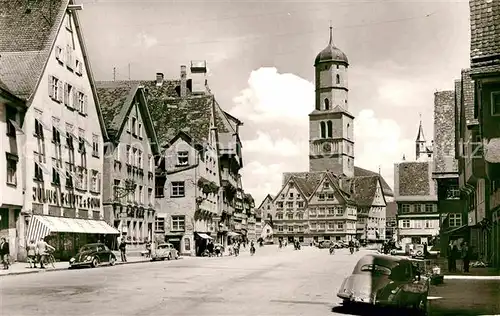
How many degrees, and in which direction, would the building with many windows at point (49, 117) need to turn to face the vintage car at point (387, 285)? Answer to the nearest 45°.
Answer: approximately 45° to its right

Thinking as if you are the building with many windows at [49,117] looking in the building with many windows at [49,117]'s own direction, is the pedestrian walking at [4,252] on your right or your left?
on your right

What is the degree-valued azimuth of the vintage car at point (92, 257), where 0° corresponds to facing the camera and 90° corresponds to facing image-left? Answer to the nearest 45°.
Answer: approximately 45°

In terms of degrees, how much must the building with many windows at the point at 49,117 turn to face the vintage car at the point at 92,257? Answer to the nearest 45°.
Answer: approximately 45° to its right
